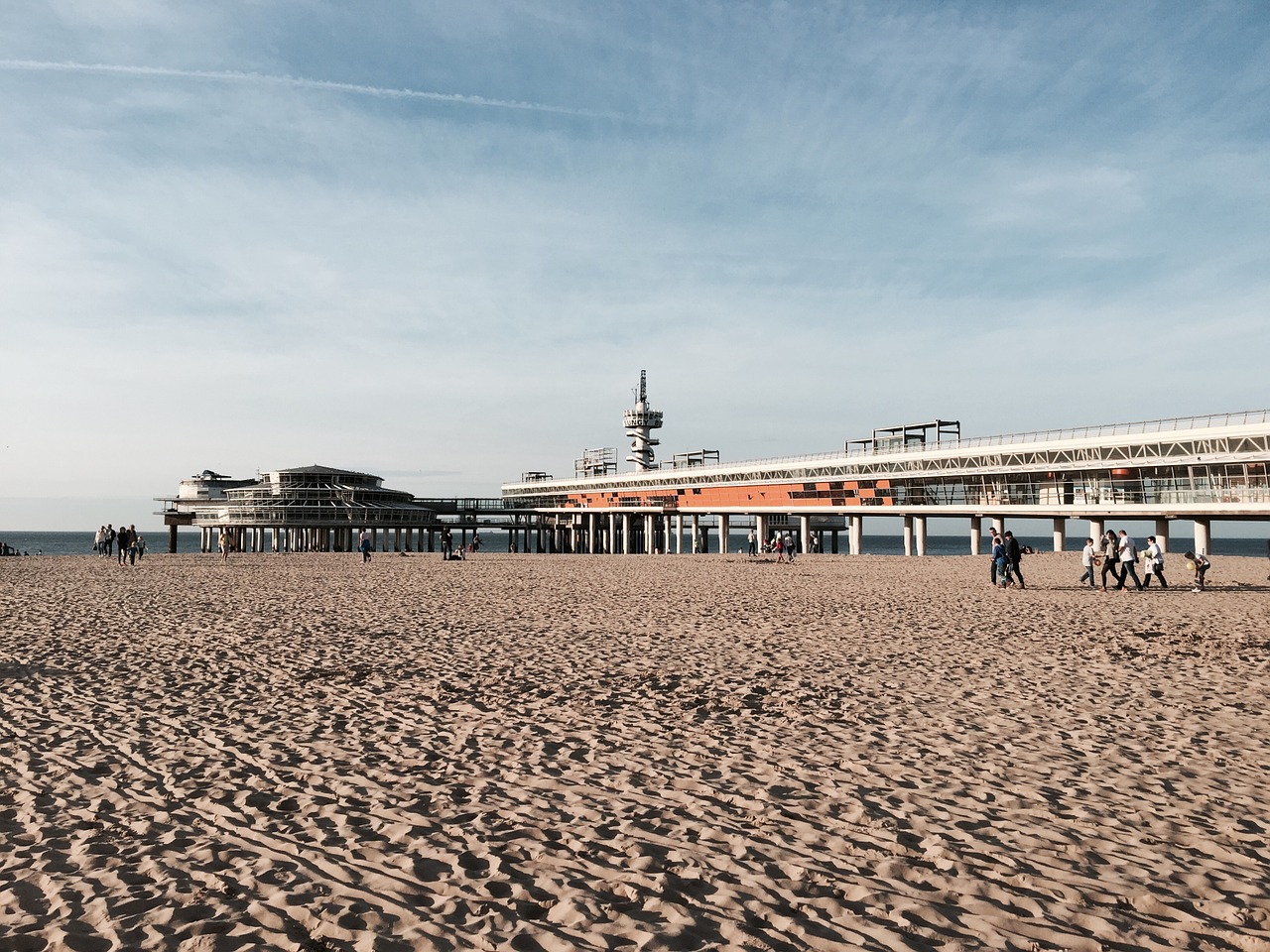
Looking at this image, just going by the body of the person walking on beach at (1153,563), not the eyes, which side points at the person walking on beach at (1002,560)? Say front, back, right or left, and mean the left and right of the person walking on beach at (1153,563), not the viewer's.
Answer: front

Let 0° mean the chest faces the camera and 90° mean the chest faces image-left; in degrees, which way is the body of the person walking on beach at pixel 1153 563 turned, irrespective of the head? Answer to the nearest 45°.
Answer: approximately 90°

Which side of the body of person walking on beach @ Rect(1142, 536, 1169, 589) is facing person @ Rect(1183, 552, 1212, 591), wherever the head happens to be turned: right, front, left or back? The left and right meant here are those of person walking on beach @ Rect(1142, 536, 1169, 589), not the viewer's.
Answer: back

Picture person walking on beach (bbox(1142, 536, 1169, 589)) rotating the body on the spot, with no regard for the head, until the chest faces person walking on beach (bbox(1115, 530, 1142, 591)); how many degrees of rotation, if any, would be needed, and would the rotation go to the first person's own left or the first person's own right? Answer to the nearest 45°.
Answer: approximately 45° to the first person's own left
